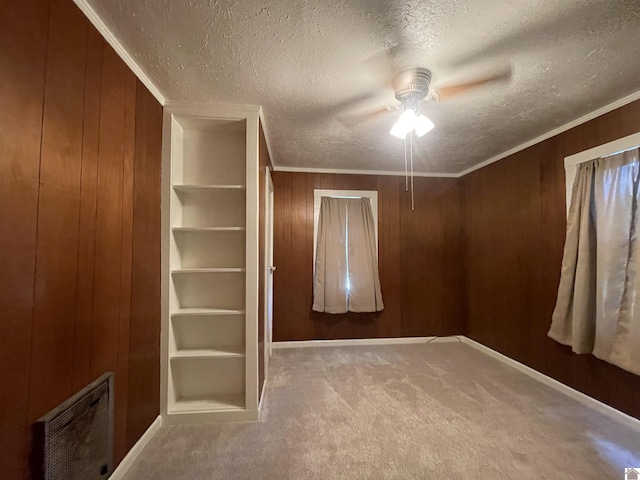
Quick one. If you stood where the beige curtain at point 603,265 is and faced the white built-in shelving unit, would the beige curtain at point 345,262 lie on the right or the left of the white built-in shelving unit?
right

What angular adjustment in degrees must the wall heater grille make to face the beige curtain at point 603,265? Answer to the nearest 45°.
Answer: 0° — it already faces it

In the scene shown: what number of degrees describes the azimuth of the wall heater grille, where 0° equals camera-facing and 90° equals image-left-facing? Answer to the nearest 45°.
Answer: approximately 315°

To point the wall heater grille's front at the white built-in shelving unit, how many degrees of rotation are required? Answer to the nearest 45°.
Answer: approximately 90° to its left

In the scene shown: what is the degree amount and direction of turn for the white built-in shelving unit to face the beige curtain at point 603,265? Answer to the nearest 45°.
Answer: approximately 45° to its left

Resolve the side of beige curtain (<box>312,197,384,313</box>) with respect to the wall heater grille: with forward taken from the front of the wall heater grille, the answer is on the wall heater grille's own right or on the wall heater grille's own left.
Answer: on the wall heater grille's own left

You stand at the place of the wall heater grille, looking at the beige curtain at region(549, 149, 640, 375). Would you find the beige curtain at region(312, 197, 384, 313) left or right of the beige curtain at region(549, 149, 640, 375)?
left
